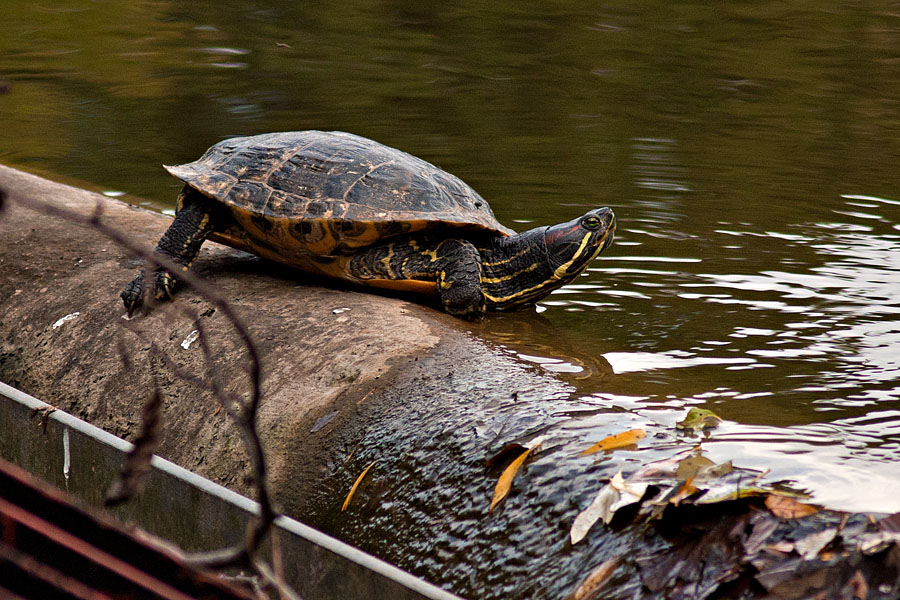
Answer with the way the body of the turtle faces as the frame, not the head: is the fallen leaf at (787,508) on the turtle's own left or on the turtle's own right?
on the turtle's own right

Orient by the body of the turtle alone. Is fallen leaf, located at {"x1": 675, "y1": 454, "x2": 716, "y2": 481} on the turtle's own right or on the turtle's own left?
on the turtle's own right

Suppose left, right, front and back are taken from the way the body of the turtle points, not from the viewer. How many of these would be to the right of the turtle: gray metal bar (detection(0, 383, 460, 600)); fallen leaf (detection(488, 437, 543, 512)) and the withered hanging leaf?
3

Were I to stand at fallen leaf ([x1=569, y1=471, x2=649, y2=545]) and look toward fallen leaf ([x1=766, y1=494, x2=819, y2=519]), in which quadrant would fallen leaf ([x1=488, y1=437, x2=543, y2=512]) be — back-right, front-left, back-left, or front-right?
back-left

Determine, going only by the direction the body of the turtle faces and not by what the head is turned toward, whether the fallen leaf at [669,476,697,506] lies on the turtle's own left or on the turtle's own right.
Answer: on the turtle's own right

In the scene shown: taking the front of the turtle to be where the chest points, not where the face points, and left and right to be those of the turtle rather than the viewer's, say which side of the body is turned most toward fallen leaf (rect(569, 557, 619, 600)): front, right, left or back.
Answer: right

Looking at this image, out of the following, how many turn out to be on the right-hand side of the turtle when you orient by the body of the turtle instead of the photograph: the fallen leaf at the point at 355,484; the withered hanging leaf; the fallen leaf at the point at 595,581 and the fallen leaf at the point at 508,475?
4

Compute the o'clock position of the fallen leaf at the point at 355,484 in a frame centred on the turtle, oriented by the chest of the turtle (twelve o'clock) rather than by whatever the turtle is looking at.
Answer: The fallen leaf is roughly at 3 o'clock from the turtle.

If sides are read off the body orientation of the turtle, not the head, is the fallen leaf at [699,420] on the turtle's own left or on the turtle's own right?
on the turtle's own right

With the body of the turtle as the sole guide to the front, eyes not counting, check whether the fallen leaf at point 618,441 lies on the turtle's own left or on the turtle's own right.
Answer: on the turtle's own right

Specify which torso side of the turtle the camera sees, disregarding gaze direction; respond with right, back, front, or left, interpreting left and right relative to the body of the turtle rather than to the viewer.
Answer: right

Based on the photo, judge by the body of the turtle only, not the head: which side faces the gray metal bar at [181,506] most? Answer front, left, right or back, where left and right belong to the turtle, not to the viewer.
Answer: right

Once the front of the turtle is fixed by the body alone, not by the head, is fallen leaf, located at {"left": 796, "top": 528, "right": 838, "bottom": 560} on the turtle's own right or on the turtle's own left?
on the turtle's own right

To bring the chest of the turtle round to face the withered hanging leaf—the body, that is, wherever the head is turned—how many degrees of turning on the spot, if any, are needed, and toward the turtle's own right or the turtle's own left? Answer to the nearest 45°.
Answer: approximately 90° to the turtle's own right
